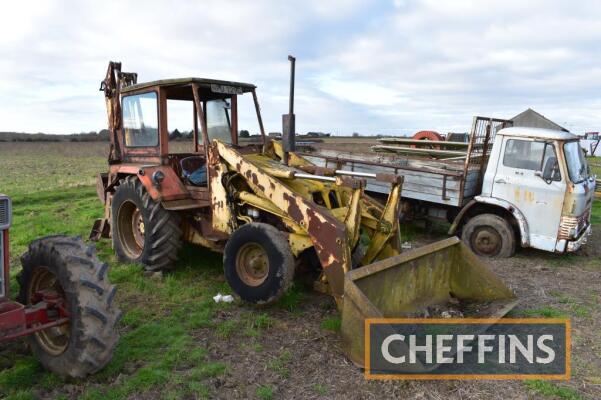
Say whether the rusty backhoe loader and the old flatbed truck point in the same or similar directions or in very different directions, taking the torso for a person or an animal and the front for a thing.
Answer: same or similar directions

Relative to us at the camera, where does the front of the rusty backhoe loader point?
facing the viewer and to the right of the viewer

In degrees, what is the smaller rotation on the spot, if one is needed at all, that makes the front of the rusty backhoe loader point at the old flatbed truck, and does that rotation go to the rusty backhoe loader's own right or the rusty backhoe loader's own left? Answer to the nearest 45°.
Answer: approximately 90° to the rusty backhoe loader's own left

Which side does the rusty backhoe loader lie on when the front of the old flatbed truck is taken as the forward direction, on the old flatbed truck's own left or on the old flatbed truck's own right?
on the old flatbed truck's own right

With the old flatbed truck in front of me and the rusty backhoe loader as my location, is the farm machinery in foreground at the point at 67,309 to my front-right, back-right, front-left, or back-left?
back-right

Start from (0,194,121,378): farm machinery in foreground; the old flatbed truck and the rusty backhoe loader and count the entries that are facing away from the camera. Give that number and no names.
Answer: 0
